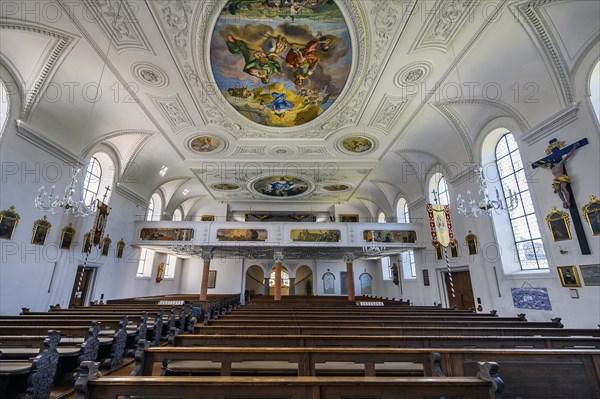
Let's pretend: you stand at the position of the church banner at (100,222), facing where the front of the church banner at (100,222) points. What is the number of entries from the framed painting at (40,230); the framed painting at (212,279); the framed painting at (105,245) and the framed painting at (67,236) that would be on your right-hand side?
2

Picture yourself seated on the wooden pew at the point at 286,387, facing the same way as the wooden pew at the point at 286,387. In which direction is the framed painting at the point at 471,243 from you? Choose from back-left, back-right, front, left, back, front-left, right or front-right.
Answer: back-left

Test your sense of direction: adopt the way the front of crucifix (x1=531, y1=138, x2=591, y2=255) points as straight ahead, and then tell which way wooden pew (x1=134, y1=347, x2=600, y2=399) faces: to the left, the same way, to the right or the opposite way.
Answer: to the left

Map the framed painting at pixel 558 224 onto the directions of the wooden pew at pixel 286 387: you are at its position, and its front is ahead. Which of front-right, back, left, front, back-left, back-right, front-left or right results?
back-left

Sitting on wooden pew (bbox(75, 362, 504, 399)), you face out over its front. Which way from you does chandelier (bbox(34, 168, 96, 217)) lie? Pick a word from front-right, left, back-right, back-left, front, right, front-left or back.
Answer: back-right

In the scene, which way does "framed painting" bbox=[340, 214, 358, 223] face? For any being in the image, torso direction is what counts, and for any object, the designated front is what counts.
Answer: toward the camera

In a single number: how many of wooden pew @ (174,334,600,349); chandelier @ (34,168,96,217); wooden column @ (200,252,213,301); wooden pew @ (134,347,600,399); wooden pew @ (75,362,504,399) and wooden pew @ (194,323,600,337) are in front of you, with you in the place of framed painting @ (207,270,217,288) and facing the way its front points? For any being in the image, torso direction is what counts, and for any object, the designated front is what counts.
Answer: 6

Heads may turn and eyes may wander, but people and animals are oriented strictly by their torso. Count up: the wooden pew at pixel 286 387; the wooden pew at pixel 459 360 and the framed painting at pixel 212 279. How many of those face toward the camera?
3

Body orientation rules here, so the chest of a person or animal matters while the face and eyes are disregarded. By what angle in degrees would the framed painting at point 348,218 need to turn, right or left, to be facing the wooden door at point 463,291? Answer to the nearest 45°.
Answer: approximately 45° to its left

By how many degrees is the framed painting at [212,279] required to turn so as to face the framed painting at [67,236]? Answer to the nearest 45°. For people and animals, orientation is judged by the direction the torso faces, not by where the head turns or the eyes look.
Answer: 0° — it already faces it

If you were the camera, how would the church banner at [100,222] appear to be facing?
facing the viewer and to the right of the viewer

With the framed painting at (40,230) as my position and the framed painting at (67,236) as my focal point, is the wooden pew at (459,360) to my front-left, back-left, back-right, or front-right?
back-right

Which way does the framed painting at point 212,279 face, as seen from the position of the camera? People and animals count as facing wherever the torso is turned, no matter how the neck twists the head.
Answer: facing the viewer

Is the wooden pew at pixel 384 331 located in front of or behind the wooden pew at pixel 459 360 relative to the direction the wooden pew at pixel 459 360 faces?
behind

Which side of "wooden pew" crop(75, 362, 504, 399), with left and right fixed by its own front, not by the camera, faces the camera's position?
front

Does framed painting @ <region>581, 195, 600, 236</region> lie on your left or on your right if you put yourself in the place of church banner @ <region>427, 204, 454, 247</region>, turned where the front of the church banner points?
on your left
